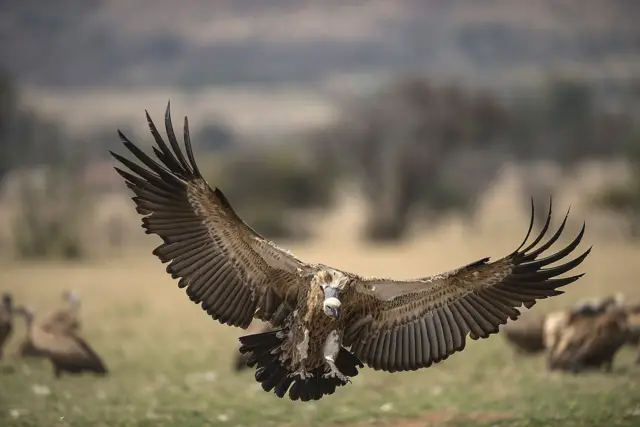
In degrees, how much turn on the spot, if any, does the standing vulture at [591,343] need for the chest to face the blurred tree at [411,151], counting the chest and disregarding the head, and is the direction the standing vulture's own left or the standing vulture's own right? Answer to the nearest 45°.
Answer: approximately 90° to the standing vulture's own left

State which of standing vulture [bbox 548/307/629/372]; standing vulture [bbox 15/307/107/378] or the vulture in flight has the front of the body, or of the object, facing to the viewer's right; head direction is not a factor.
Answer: standing vulture [bbox 548/307/629/372]

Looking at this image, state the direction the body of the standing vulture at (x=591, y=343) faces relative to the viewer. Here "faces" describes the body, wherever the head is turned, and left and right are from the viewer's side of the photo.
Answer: facing to the right of the viewer

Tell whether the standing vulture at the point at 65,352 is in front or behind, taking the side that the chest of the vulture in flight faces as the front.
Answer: behind

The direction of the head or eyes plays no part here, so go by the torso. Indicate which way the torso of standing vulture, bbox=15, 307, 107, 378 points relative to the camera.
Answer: to the viewer's left

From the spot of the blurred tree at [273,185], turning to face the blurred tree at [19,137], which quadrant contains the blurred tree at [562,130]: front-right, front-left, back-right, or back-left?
back-right

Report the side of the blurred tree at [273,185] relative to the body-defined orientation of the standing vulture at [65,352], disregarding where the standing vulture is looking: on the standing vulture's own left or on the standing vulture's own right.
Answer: on the standing vulture's own right

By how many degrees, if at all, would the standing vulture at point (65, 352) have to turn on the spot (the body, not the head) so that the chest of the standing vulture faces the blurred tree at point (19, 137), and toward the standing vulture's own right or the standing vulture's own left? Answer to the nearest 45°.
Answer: approximately 90° to the standing vulture's own right

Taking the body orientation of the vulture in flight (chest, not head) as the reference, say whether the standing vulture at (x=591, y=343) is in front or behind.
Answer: behind

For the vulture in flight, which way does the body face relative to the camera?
toward the camera

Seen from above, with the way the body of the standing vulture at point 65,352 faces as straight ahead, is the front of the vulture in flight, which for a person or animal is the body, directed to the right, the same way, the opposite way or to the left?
to the left

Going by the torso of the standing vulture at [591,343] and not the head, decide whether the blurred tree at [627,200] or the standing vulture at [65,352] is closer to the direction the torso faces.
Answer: the blurred tree
